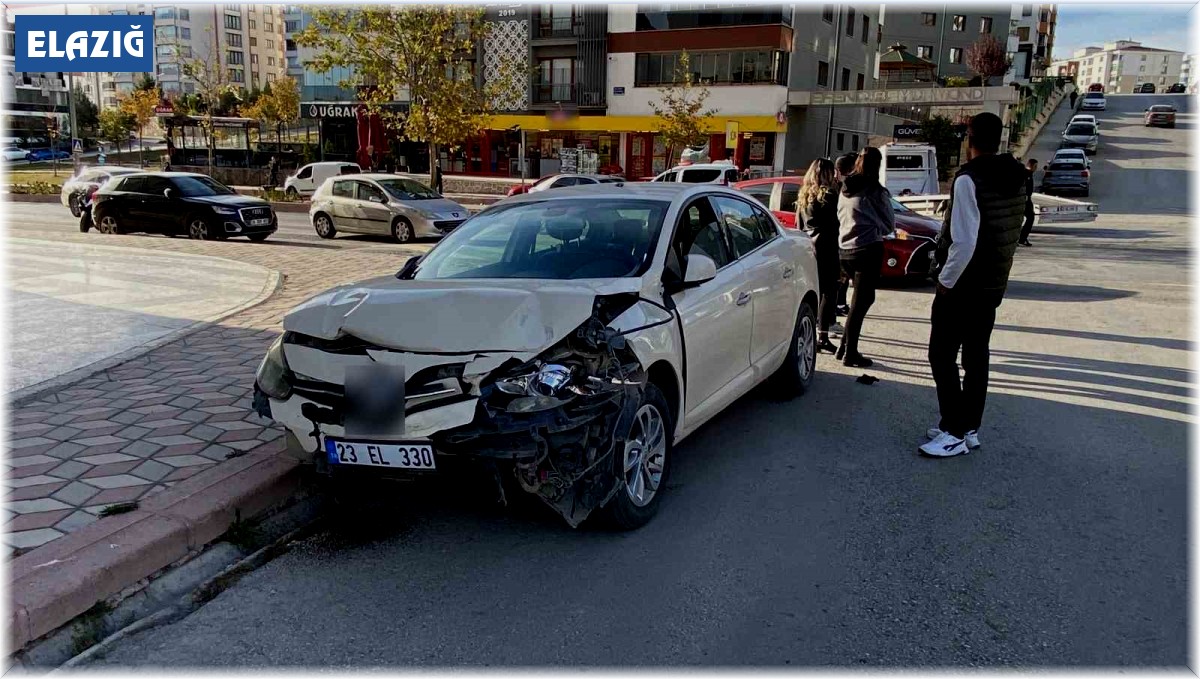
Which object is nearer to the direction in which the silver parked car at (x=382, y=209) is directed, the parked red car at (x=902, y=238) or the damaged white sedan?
the parked red car

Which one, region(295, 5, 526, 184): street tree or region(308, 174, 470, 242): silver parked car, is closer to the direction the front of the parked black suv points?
the silver parked car

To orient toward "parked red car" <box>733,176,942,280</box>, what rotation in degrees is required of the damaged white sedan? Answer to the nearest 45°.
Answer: approximately 180°

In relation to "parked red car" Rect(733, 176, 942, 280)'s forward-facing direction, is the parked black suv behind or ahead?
behind

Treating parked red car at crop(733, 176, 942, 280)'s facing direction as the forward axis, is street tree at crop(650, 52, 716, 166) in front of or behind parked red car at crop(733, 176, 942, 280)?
behind

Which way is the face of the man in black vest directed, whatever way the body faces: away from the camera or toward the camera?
away from the camera

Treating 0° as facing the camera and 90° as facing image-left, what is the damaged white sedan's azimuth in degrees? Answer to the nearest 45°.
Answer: approximately 45°

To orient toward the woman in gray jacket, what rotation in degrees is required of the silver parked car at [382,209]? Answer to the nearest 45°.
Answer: approximately 45° to its right

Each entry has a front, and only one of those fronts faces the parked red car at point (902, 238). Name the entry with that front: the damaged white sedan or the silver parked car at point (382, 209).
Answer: the silver parked car

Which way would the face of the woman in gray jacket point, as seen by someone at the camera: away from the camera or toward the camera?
away from the camera

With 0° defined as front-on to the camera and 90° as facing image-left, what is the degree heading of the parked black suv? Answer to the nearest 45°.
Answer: approximately 315°

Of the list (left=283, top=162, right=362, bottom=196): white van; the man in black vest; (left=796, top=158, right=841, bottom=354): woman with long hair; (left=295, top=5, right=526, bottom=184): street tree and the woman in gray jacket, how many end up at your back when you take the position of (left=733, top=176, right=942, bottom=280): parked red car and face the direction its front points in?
2
